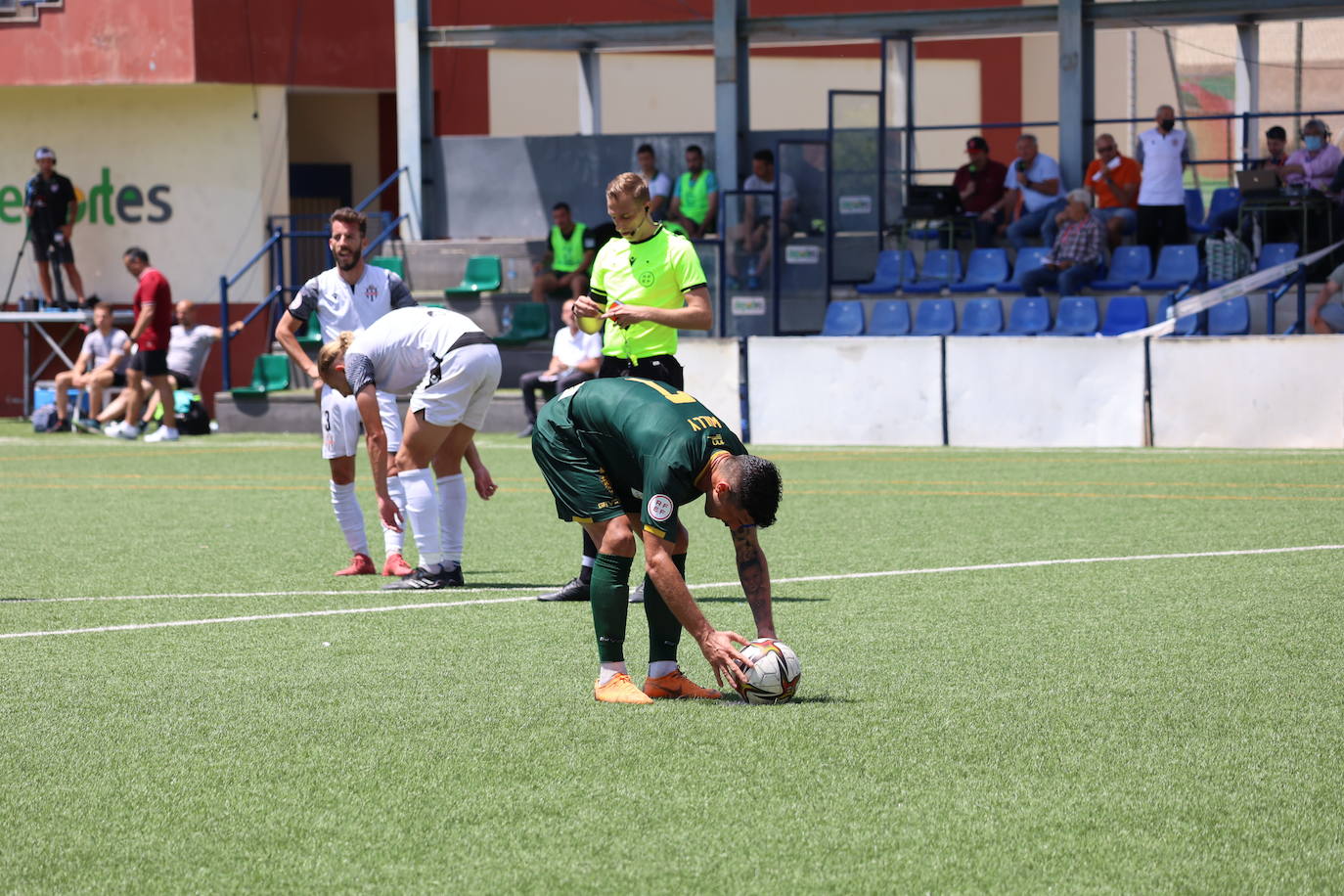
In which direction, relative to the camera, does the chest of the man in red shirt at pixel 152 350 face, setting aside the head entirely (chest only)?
to the viewer's left

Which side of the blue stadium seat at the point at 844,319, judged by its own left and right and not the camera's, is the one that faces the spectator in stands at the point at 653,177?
right

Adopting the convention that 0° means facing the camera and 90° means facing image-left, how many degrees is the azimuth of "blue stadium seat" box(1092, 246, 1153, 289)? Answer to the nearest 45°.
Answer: approximately 45°

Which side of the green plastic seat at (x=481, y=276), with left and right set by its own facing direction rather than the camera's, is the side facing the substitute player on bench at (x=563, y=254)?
left

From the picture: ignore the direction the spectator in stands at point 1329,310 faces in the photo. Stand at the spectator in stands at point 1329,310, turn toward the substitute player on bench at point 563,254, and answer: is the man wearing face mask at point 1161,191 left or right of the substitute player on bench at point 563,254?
right

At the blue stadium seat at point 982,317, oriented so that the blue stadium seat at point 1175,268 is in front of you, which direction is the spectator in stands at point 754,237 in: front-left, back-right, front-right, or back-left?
back-left
